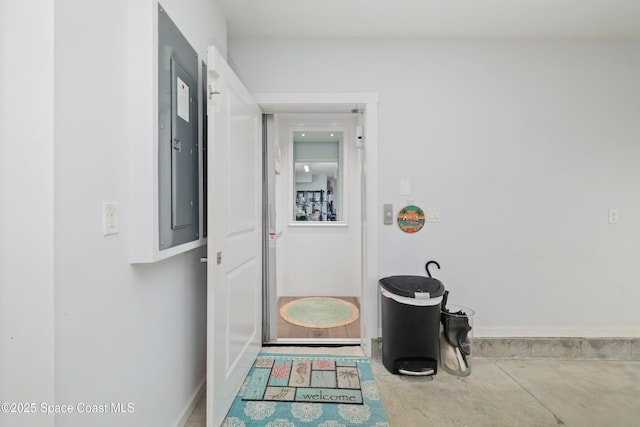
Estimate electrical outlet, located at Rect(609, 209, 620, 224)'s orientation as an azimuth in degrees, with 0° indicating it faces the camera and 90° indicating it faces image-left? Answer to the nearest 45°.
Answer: approximately 0°

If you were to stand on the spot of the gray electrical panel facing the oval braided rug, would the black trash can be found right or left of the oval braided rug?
right

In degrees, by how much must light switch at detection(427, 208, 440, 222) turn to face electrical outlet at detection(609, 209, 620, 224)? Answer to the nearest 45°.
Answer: approximately 90° to its left

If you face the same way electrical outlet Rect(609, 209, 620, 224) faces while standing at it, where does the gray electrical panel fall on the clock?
The gray electrical panel is roughly at 3 o'clock from the electrical outlet.

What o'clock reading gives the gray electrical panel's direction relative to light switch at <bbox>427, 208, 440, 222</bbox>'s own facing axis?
The gray electrical panel is roughly at 1 o'clock from the light switch.

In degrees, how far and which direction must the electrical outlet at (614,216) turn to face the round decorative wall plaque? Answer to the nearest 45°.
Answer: approximately 45° to its right

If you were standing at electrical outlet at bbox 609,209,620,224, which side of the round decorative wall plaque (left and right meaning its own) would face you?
left
